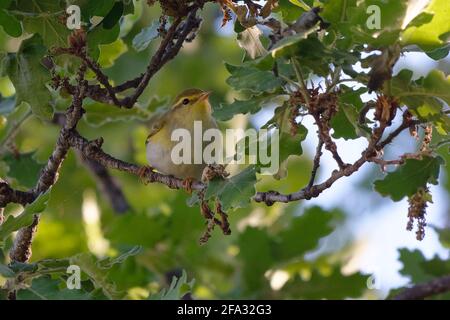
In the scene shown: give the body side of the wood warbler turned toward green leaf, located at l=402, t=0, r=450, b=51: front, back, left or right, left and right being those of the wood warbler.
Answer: front

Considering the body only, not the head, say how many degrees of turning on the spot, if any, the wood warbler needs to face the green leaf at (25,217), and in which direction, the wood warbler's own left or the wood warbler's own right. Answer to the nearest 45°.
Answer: approximately 90° to the wood warbler's own right

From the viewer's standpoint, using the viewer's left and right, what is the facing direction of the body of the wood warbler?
facing the viewer and to the right of the viewer

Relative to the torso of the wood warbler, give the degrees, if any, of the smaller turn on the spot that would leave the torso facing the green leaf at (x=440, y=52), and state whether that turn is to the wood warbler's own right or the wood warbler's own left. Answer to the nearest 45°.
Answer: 0° — it already faces it
